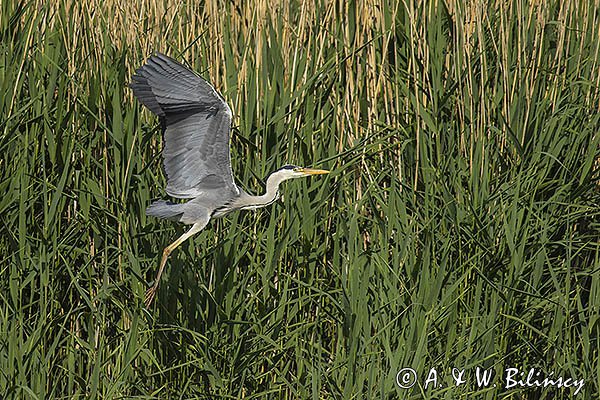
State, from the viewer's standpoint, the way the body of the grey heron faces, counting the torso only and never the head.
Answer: to the viewer's right
